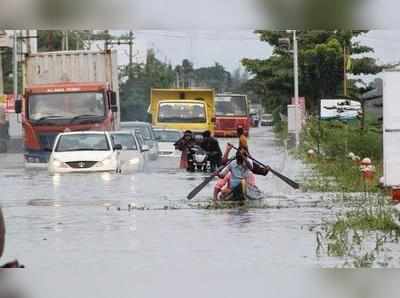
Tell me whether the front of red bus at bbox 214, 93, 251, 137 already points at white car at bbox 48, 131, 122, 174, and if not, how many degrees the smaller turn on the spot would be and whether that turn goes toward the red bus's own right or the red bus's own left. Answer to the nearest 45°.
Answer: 0° — it already faces it

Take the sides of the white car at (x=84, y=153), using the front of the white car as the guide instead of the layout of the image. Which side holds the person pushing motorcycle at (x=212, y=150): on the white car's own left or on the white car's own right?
on the white car's own left

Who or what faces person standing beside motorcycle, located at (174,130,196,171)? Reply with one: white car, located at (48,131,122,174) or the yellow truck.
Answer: the yellow truck

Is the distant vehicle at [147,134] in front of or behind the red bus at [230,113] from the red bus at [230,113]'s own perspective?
in front

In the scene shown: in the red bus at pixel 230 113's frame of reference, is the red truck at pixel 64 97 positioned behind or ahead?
ahead

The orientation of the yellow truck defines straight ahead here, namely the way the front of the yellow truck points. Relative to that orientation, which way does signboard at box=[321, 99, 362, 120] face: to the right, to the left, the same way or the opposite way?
the same way

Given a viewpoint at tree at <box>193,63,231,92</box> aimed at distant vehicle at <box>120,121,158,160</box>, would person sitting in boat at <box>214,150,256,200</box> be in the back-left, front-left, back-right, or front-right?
front-left

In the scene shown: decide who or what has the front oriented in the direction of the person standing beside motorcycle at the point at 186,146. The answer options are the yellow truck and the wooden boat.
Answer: the yellow truck

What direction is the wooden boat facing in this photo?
toward the camera

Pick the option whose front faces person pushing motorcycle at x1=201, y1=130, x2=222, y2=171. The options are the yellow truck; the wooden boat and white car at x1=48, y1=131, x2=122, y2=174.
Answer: the yellow truck

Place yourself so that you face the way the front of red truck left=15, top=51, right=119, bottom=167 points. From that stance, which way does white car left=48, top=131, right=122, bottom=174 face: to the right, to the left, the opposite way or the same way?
the same way

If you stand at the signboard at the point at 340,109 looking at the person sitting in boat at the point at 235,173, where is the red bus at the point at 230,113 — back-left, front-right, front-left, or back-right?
back-right

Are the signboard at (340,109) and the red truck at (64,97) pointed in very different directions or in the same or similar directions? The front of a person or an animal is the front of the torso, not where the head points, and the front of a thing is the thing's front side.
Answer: same or similar directions

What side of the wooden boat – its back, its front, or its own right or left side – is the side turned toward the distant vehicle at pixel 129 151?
back

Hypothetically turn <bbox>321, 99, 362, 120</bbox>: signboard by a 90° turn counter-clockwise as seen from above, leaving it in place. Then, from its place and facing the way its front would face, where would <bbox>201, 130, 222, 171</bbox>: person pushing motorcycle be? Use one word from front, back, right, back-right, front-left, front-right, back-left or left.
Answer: back-right

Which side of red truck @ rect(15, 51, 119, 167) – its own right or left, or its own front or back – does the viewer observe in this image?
front
